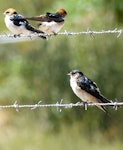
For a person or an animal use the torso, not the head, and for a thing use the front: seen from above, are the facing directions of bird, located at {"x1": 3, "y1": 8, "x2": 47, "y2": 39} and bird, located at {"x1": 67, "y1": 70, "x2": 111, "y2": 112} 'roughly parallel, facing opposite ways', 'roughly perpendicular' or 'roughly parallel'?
roughly parallel

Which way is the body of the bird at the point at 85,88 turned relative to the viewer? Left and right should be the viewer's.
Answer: facing to the left of the viewer

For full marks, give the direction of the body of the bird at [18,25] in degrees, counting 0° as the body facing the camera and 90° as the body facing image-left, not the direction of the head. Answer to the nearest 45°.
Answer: approximately 90°

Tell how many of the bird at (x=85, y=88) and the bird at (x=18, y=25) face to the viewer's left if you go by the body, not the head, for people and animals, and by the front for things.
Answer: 2
